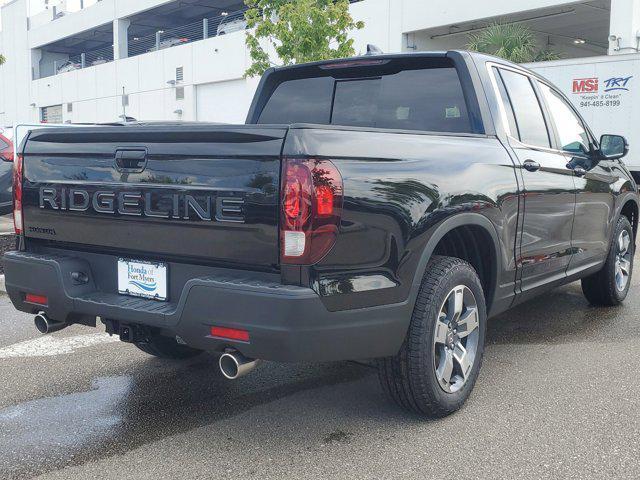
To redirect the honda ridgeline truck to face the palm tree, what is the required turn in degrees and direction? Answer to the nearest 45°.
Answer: approximately 45° to its left

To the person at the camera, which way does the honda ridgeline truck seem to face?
facing away from the viewer and to the right of the viewer
